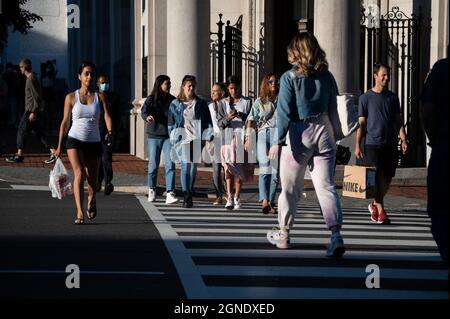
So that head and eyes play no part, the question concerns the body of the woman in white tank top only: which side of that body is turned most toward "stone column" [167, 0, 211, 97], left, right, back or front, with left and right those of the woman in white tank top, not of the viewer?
back

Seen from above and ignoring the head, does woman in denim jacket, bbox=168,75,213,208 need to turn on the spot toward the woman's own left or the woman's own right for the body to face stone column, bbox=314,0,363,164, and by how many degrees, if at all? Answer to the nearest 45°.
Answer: approximately 135° to the woman's own left

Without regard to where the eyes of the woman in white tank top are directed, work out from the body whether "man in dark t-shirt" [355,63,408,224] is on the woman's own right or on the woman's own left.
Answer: on the woman's own left

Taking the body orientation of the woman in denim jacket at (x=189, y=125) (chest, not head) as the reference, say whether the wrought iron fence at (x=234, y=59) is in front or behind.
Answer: behind

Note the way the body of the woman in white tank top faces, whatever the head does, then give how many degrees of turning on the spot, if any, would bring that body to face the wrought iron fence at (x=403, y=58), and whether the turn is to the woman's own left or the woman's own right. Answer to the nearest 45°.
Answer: approximately 135° to the woman's own left

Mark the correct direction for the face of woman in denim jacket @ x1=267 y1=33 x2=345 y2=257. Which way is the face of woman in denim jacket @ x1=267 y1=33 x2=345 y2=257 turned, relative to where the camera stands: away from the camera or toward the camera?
away from the camera

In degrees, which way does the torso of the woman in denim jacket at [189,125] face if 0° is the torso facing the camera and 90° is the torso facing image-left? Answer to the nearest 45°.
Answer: approximately 0°

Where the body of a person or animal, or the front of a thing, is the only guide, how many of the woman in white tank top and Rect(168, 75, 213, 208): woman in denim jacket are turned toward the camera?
2

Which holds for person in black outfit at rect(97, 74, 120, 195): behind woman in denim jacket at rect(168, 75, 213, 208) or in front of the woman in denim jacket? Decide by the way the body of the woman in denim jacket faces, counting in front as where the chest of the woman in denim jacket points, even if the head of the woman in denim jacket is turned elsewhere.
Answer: behind

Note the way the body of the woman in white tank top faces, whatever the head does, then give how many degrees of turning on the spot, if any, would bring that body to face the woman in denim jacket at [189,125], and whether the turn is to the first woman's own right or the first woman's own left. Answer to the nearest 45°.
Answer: approximately 135° to the first woman's own left
